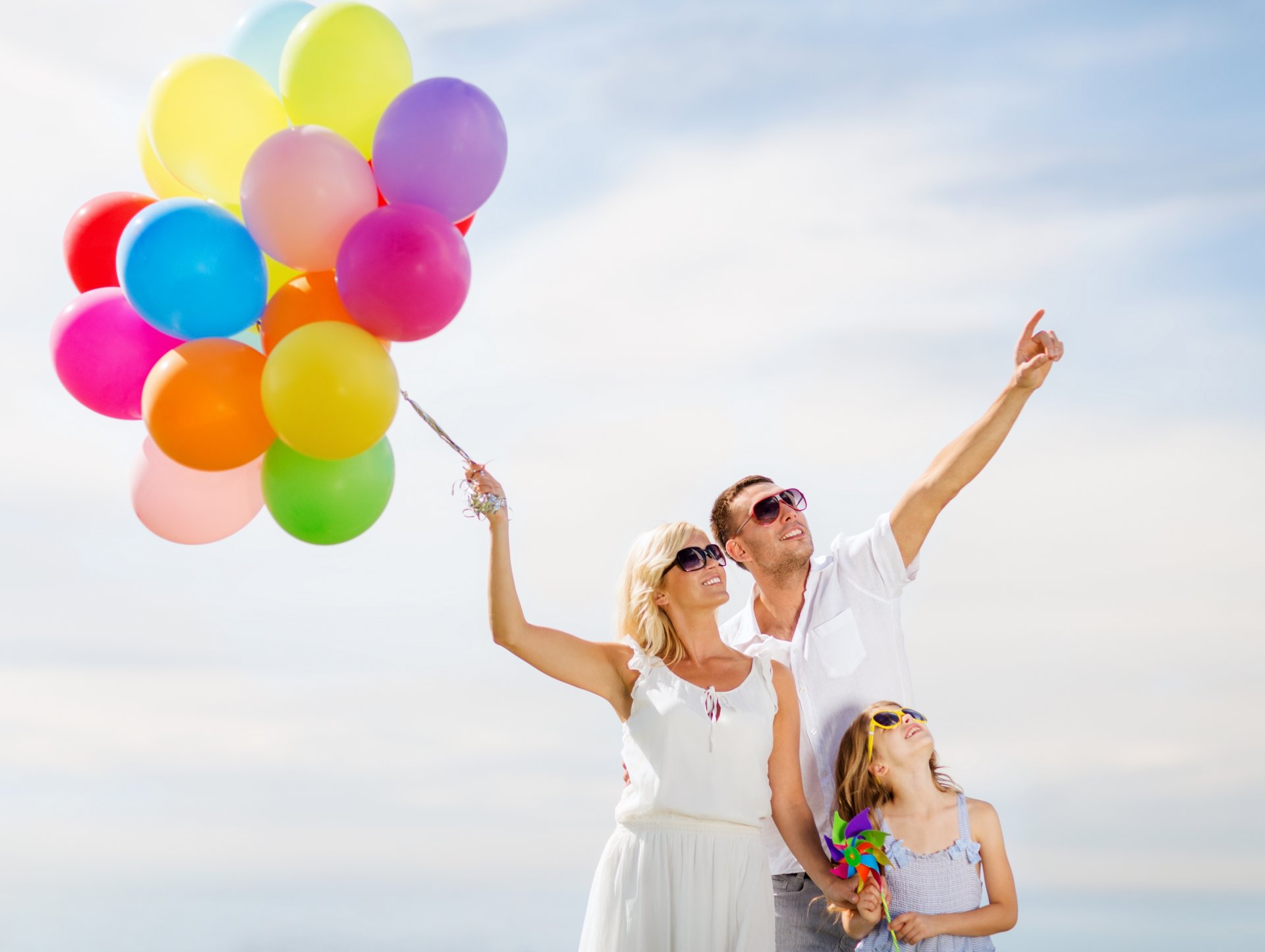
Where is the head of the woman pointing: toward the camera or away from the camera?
toward the camera

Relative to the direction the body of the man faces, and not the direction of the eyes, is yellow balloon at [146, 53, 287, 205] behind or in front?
in front

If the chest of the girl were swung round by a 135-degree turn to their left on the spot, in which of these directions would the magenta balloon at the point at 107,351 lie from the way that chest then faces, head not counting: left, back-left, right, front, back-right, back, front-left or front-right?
back

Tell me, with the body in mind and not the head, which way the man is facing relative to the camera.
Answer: toward the camera

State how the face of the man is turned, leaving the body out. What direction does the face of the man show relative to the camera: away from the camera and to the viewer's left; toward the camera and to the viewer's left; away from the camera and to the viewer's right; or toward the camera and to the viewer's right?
toward the camera and to the viewer's right

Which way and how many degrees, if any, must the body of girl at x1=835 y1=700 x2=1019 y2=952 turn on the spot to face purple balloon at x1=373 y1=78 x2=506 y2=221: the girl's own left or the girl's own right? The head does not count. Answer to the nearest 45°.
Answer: approximately 45° to the girl's own right

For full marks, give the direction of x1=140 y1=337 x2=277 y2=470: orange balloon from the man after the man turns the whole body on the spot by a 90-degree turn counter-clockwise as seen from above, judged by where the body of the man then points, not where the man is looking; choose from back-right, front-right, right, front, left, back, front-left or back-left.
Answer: back-right

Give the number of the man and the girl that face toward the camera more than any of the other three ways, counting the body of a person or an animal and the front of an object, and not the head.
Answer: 2

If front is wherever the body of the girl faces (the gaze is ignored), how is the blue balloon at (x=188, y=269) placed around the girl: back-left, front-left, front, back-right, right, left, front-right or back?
front-right

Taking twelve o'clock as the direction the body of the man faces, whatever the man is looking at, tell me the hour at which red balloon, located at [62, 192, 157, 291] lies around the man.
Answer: The red balloon is roughly at 2 o'clock from the man.

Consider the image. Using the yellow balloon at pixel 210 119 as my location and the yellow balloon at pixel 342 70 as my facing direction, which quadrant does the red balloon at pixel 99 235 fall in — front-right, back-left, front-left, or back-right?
back-left

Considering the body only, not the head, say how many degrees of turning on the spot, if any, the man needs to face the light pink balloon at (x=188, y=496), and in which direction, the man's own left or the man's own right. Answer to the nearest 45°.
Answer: approximately 45° to the man's own right

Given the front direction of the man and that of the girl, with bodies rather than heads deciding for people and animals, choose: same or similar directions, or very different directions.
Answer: same or similar directions

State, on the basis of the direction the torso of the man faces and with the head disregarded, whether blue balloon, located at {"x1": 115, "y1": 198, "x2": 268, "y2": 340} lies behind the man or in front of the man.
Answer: in front
